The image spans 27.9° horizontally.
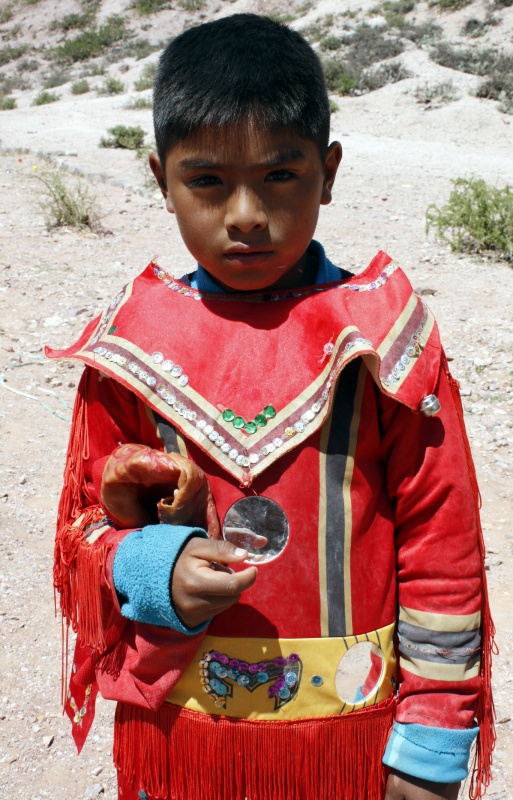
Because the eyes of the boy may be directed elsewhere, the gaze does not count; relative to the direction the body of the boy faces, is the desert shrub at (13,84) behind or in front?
behind

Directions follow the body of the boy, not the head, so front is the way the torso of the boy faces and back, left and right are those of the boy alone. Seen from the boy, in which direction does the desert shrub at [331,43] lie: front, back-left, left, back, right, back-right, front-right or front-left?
back

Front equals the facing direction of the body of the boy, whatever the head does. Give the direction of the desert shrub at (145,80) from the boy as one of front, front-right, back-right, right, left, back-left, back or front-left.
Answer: back

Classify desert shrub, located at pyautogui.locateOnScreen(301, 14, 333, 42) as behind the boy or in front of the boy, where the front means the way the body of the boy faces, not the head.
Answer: behind

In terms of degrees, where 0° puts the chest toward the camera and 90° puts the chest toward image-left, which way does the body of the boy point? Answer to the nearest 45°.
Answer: approximately 0°

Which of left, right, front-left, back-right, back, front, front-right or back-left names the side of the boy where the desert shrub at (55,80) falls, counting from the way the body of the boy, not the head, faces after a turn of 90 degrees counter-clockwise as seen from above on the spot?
left

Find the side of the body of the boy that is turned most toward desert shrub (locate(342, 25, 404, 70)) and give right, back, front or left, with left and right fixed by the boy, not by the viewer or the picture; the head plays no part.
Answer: back

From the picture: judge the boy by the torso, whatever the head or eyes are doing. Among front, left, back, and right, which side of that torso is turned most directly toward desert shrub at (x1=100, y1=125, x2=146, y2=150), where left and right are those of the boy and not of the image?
back

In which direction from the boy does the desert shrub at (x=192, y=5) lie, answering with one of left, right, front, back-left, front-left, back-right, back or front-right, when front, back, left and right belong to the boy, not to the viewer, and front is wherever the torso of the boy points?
back

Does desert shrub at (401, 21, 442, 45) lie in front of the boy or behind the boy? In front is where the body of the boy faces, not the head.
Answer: behind

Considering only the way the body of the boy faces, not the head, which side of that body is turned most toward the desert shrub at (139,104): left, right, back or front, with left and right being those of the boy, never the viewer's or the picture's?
back

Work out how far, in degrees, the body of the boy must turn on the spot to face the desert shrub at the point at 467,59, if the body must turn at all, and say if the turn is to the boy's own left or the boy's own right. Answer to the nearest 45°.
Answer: approximately 180°

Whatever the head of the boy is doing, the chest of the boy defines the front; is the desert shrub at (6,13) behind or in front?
behind

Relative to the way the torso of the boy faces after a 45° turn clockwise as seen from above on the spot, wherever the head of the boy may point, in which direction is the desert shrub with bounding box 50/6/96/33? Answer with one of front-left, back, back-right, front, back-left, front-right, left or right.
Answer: back-right
